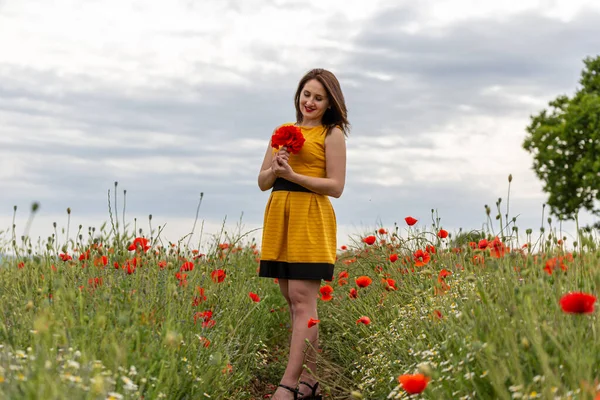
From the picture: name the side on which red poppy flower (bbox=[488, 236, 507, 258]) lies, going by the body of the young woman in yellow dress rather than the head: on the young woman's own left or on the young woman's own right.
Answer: on the young woman's own left

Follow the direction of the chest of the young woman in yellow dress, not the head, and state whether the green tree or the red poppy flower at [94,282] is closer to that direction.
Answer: the red poppy flower

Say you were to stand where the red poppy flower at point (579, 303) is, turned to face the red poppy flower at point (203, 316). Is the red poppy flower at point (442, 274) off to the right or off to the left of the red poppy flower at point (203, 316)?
right

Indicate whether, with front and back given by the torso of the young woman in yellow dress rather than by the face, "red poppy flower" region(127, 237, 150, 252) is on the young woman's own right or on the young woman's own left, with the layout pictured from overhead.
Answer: on the young woman's own right

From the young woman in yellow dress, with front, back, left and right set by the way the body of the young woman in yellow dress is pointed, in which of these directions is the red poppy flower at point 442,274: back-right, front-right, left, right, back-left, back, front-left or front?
back-left

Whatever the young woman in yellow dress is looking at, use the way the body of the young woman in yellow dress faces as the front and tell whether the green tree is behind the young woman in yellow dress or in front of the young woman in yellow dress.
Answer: behind

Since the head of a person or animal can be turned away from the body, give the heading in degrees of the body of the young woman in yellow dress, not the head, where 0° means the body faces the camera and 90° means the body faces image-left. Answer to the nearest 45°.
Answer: approximately 45°

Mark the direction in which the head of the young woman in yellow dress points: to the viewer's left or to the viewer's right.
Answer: to the viewer's left
